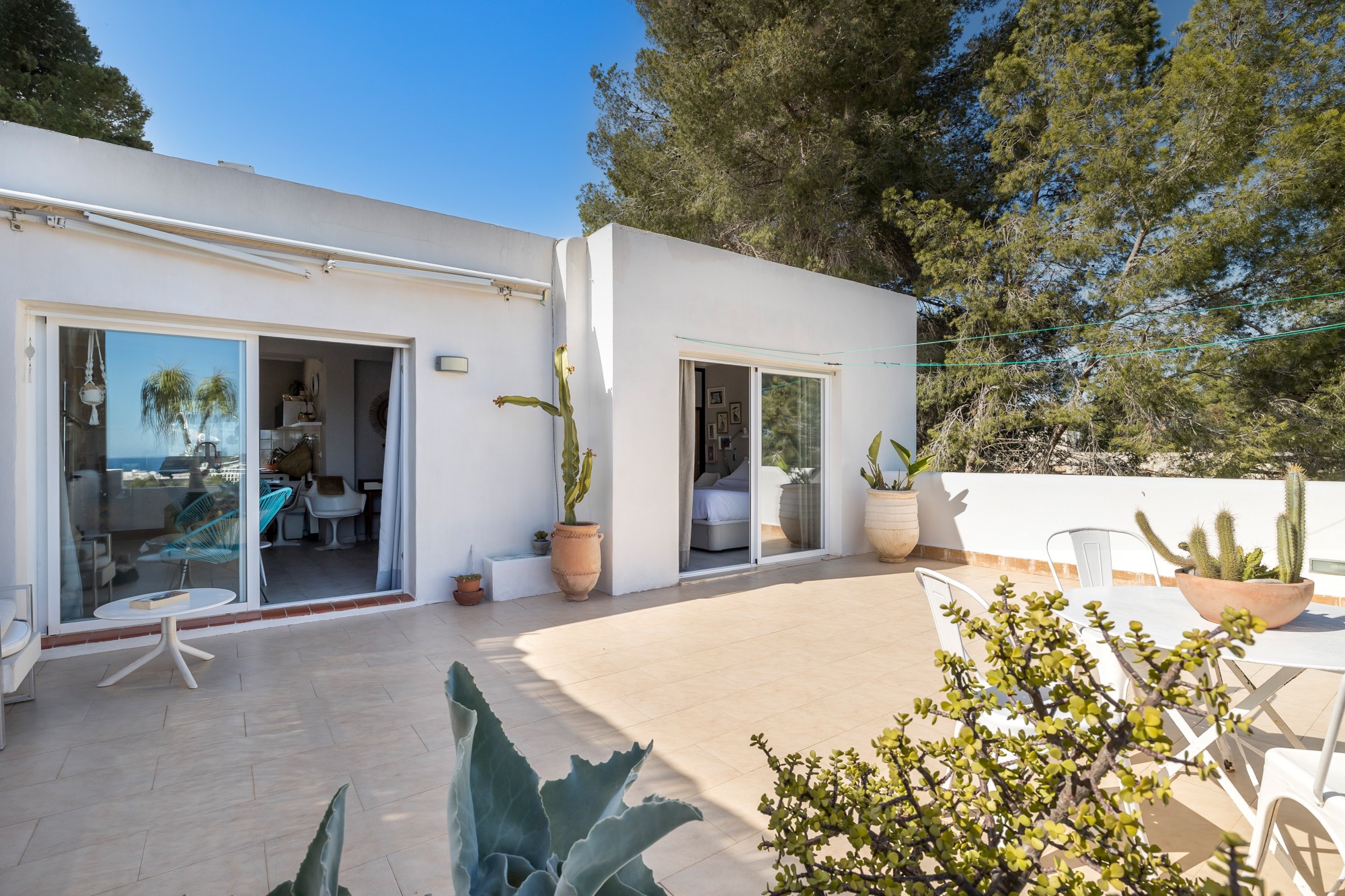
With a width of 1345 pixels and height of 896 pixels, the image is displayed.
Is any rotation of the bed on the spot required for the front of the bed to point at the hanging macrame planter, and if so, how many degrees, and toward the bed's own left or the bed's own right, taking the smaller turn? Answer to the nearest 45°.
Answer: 0° — it already faces it

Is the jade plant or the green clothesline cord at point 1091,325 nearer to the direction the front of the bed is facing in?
the jade plant

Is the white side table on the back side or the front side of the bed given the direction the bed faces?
on the front side

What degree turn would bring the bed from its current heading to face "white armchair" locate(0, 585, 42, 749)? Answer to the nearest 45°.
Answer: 0° — it already faces it

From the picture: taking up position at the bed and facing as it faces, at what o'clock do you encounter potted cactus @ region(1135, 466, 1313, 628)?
The potted cactus is roughly at 10 o'clock from the bed.

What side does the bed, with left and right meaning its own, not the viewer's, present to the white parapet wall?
left

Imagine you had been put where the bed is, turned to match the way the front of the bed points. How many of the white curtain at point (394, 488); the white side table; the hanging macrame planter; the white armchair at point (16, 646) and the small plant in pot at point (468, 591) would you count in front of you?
5

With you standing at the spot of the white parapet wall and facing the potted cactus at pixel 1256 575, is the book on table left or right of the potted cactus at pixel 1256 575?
right

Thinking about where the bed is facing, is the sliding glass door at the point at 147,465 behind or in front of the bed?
in front

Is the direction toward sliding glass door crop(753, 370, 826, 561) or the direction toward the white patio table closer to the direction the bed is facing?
the white patio table

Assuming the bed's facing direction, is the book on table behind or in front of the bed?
in front

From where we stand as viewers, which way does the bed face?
facing the viewer and to the left of the viewer

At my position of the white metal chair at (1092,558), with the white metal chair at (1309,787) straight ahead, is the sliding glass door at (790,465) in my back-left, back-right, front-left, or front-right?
back-right

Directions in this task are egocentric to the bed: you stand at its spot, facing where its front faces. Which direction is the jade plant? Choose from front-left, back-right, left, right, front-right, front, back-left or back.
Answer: front-left

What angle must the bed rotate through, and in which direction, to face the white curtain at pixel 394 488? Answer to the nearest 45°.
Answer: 0° — it already faces it
